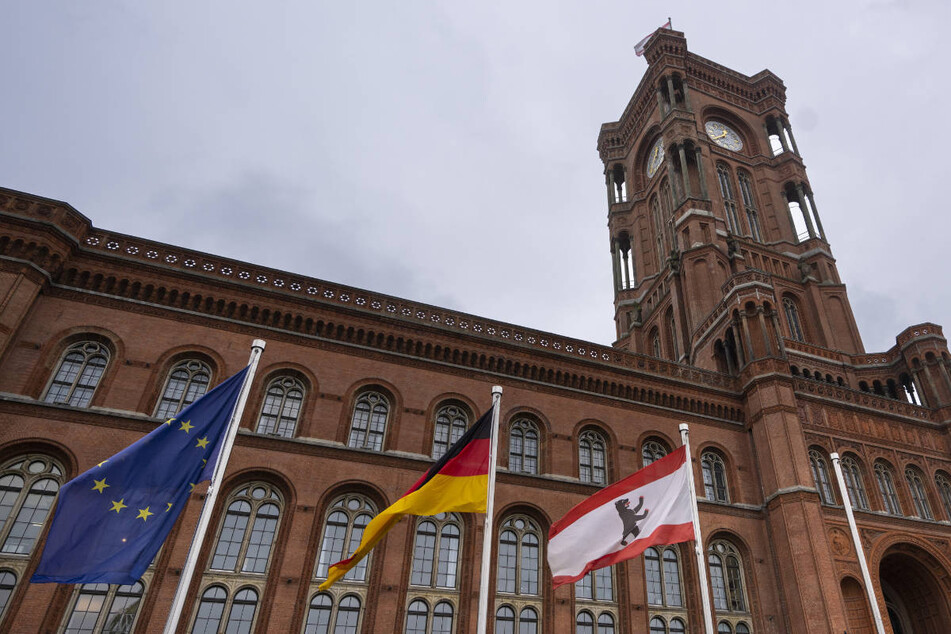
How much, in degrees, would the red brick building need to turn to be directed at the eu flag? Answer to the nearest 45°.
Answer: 0° — it already faces it
